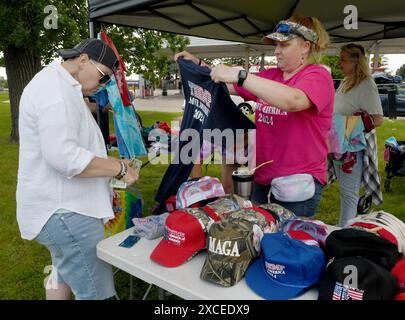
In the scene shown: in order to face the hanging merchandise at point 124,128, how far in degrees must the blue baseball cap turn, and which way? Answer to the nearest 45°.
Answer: approximately 90° to its right

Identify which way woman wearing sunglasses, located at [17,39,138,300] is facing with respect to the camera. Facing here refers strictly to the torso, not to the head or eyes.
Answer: to the viewer's right

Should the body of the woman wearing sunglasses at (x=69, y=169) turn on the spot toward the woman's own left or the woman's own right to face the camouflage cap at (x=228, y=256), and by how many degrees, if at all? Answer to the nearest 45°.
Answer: approximately 45° to the woman's own right

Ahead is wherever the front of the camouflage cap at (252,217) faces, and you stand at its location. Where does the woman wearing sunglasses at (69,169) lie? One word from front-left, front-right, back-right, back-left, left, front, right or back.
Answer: front-right

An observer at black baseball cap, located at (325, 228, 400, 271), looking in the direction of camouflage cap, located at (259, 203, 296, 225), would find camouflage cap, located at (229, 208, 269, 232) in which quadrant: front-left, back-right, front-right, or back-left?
front-left

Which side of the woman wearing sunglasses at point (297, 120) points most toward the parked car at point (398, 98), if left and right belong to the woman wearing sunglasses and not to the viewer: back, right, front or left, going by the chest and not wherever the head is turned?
back

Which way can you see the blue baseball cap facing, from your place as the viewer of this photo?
facing the viewer and to the left of the viewer

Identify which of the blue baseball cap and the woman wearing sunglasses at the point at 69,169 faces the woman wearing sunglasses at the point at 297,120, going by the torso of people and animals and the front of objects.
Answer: the woman wearing sunglasses at the point at 69,169

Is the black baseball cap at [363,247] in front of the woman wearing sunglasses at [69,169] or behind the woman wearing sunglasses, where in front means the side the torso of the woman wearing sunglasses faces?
in front
